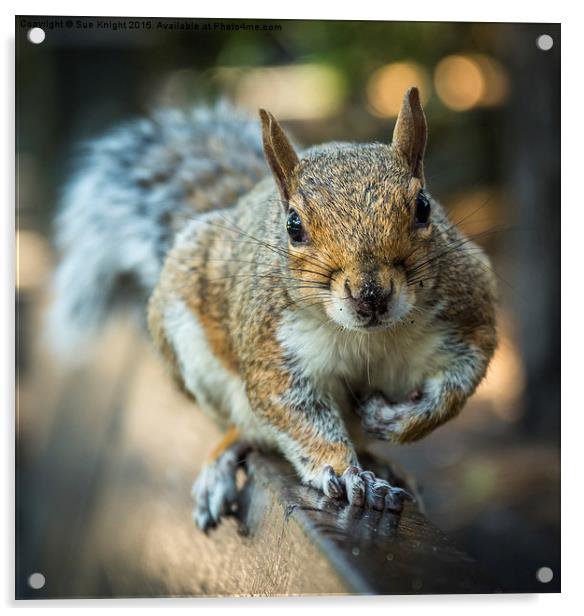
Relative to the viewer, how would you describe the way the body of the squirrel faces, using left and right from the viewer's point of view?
facing the viewer and to the right of the viewer
